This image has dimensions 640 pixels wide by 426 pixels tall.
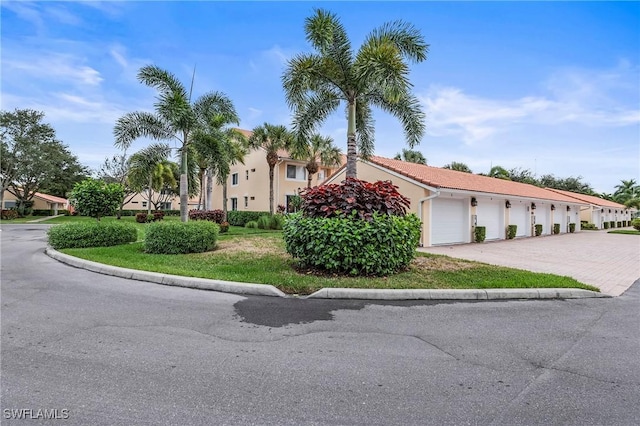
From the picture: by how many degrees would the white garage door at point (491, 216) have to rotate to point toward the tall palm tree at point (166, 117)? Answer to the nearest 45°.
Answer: approximately 90° to its right

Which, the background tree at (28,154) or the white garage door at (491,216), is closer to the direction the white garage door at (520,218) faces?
the white garage door

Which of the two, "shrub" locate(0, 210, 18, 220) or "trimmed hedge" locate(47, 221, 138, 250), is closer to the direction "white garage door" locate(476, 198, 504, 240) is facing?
the trimmed hedge

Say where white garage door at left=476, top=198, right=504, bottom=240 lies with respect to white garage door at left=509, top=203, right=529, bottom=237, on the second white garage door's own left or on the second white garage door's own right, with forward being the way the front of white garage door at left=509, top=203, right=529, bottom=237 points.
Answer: on the second white garage door's own right

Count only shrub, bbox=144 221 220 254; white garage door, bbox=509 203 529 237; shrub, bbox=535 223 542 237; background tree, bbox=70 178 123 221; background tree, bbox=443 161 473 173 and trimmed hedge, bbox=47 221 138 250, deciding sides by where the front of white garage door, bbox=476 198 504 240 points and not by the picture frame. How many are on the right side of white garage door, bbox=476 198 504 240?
3

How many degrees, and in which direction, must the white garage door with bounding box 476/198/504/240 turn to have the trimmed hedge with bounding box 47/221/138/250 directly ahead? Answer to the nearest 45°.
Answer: approximately 90° to its right

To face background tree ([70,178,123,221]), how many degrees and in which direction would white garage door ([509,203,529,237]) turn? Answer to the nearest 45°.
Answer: approximately 90° to its right

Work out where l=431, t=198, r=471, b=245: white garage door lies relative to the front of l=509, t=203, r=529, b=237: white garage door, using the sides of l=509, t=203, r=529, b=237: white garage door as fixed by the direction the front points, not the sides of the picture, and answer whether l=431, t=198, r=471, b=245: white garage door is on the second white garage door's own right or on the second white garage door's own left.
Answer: on the second white garage door's own right

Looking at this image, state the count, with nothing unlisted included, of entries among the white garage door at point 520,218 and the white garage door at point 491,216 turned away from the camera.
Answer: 0

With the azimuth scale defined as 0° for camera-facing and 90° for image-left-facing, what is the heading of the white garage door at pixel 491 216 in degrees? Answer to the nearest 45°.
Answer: approximately 315°

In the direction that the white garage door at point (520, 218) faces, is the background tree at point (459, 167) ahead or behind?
behind
